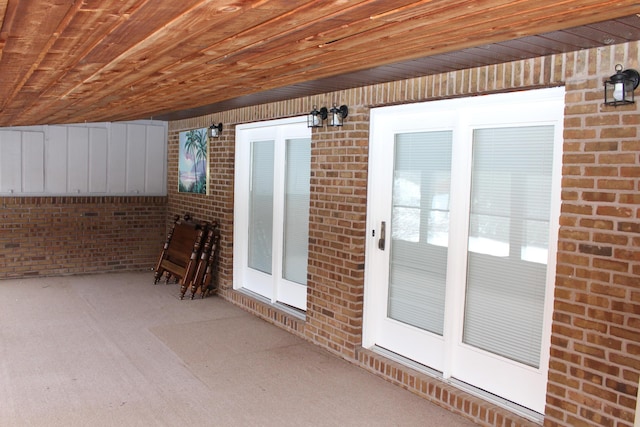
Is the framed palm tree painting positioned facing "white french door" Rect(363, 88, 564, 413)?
no

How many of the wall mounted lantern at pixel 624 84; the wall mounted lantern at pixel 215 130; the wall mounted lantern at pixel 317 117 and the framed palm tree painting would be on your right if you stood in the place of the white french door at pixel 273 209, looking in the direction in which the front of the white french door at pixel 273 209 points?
2

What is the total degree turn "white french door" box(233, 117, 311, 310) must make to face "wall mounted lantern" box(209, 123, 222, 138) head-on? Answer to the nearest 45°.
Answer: approximately 90° to its right

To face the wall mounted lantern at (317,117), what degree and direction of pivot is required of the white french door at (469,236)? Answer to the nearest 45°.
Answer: approximately 90° to its right

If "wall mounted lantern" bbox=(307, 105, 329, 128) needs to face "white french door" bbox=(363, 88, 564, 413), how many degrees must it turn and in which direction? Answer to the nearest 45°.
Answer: approximately 90° to its left

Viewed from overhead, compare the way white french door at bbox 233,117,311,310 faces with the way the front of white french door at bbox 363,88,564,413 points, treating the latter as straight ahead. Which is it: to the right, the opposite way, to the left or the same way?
the same way

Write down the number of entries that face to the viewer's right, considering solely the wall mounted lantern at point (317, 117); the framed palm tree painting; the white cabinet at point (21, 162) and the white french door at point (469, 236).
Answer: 0

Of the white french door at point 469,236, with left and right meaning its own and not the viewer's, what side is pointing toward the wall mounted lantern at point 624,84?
left

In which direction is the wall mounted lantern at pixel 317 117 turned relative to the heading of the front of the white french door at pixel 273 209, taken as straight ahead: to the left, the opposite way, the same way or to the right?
the same way

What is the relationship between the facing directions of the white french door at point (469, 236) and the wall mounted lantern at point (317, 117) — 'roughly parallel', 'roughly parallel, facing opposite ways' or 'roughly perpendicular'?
roughly parallel

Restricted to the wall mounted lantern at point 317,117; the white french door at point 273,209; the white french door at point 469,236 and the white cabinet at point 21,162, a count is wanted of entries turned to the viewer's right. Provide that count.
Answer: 0

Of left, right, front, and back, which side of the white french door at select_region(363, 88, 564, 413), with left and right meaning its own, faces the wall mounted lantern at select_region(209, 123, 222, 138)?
right

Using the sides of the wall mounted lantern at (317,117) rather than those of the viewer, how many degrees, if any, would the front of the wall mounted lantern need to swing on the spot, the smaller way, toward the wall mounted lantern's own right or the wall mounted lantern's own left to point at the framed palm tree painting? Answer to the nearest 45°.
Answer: approximately 90° to the wall mounted lantern's own right

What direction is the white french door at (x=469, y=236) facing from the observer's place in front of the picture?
facing the viewer and to the left of the viewer

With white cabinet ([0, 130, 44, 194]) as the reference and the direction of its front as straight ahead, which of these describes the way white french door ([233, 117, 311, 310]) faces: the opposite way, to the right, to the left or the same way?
to the right

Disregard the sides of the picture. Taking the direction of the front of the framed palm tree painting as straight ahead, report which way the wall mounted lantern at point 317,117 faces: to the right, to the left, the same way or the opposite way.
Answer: the same way

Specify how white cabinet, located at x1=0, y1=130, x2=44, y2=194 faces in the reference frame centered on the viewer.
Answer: facing the viewer

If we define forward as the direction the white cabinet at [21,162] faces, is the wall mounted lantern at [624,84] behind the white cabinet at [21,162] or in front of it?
in front

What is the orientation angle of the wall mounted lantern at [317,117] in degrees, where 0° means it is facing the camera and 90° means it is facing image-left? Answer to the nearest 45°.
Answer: approximately 45°

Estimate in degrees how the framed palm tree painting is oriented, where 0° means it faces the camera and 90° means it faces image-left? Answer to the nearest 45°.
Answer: approximately 45°

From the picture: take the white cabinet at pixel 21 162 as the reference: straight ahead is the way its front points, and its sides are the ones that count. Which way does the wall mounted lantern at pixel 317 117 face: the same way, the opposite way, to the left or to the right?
to the right
